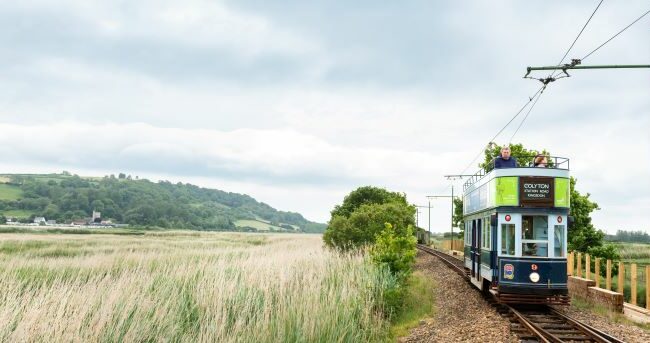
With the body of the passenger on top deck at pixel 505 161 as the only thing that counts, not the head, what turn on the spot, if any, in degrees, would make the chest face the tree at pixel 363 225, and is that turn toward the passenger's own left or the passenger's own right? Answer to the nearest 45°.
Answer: approximately 135° to the passenger's own right

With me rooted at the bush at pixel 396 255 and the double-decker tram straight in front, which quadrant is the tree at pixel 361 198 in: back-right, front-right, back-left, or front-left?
back-left

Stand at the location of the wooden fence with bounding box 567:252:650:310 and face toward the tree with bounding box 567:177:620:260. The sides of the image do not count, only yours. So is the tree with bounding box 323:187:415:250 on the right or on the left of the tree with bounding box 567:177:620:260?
left

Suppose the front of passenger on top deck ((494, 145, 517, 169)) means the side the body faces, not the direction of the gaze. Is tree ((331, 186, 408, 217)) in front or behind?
behind

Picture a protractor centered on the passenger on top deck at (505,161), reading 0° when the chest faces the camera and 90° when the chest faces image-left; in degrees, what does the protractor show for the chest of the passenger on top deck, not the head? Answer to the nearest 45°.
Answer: approximately 0°

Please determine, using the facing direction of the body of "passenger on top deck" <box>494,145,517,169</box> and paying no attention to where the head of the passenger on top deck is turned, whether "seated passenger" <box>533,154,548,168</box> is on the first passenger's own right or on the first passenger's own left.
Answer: on the first passenger's own left
